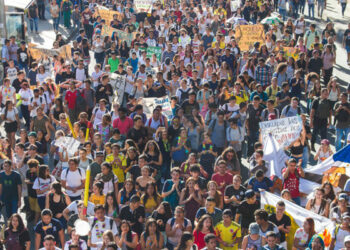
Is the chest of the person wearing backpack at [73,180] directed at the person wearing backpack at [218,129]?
no

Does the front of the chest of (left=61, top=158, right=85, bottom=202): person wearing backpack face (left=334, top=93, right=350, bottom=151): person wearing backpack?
no

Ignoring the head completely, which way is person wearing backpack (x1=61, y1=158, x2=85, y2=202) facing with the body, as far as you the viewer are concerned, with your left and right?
facing the viewer

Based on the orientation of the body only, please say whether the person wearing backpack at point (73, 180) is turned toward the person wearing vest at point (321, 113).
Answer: no

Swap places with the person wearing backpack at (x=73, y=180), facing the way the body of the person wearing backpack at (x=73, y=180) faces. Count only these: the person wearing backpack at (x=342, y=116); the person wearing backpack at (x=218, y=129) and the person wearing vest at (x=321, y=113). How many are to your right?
0

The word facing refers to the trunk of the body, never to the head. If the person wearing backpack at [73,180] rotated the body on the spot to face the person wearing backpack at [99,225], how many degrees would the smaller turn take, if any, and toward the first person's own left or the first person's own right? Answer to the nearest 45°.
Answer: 0° — they already face them
